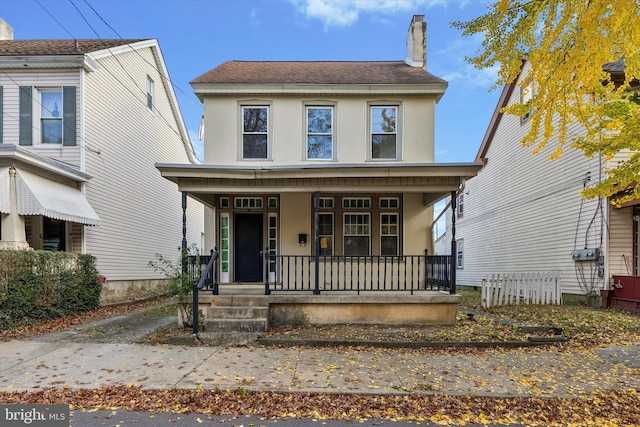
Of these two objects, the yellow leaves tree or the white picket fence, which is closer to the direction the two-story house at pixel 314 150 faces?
the yellow leaves tree

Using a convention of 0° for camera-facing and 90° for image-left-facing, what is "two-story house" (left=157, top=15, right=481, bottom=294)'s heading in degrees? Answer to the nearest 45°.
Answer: approximately 0°

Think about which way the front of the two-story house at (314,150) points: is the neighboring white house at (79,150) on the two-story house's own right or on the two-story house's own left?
on the two-story house's own right

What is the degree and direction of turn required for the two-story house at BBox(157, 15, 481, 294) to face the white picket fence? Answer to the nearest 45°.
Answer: approximately 90° to its left

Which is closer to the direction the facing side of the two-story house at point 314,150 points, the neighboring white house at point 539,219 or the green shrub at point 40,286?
the green shrub

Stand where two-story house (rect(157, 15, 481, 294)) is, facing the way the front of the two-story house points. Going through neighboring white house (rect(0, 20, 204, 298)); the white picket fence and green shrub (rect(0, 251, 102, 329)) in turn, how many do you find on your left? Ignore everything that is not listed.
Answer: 1
